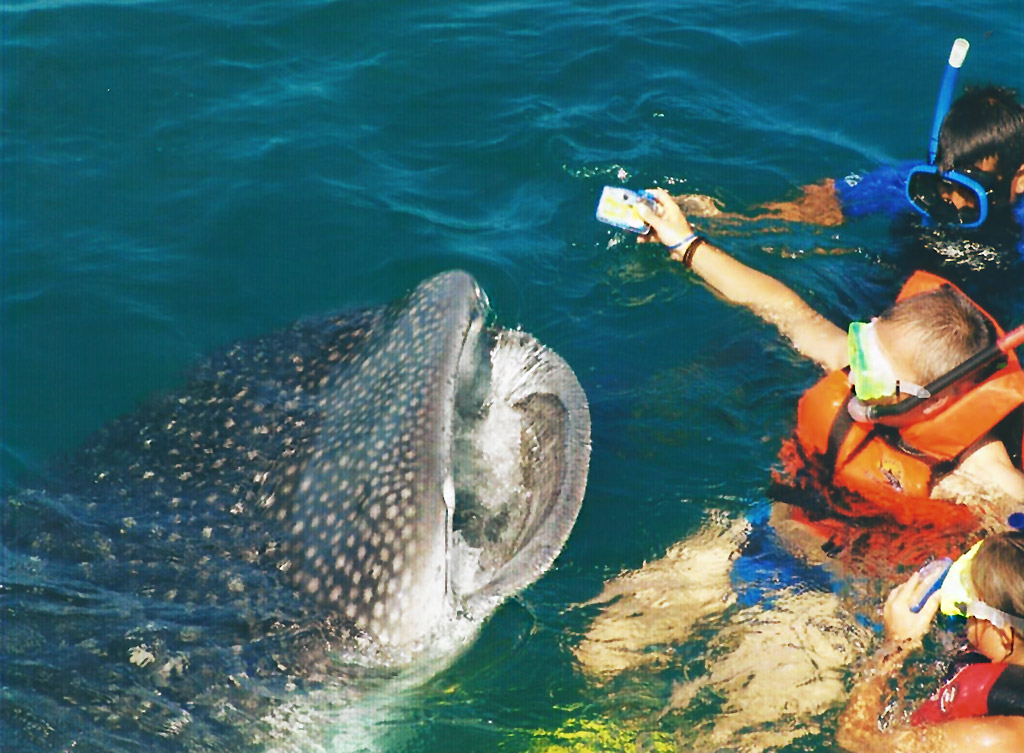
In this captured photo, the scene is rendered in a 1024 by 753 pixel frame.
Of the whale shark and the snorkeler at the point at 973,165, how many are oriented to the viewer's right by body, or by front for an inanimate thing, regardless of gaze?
1

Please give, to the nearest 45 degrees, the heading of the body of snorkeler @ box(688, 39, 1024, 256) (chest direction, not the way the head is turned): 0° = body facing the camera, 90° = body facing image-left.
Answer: approximately 45°

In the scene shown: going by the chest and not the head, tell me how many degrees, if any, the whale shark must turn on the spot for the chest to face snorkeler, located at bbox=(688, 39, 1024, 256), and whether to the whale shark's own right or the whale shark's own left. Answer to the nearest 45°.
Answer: approximately 45° to the whale shark's own left

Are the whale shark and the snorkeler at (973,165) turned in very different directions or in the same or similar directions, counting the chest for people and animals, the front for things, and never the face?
very different directions

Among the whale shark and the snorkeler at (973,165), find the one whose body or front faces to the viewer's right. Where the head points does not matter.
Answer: the whale shark

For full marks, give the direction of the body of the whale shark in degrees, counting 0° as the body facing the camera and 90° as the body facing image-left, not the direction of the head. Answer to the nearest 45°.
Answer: approximately 270°
